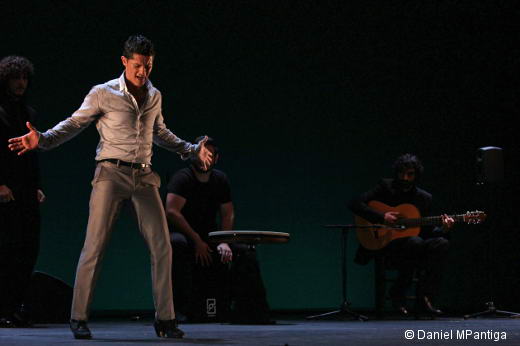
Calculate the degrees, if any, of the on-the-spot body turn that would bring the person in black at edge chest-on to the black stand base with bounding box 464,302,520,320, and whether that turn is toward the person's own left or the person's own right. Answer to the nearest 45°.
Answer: approximately 45° to the person's own left

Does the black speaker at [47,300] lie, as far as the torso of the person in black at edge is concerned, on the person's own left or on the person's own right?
on the person's own left

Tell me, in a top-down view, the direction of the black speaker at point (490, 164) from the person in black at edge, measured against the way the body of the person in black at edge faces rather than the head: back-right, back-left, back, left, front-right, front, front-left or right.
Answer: front-left

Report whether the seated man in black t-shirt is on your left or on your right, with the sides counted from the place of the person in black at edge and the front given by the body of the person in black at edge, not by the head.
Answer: on your left

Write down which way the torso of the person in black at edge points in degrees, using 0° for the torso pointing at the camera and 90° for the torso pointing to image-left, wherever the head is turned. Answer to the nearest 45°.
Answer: approximately 315°

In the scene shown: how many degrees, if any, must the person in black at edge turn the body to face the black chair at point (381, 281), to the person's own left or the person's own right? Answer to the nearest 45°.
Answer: approximately 45° to the person's own left
